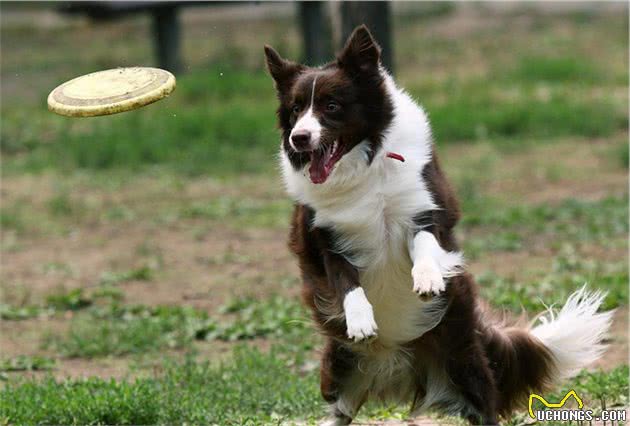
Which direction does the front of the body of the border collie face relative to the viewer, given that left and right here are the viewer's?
facing the viewer and to the left of the viewer

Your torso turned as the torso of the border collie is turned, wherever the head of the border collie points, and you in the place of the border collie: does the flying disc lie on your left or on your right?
on your right
